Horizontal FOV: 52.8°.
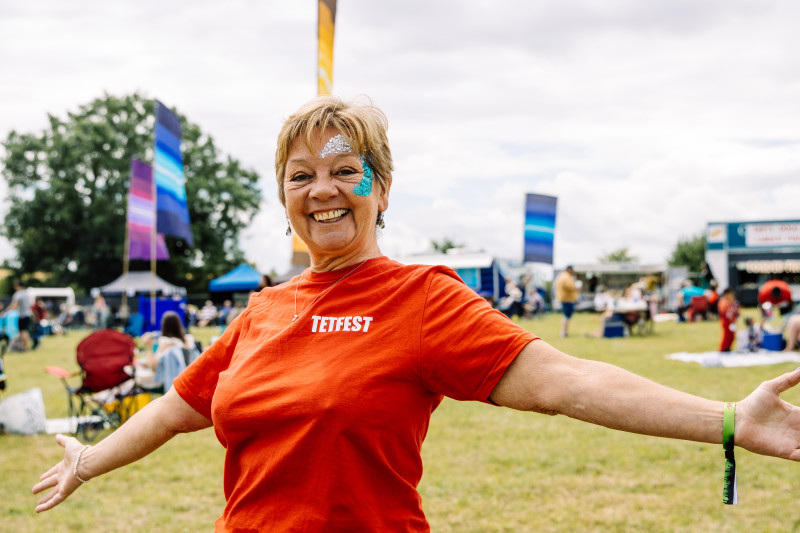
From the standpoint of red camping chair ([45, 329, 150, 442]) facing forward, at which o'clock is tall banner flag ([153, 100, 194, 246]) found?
The tall banner flag is roughly at 2 o'clock from the red camping chair.

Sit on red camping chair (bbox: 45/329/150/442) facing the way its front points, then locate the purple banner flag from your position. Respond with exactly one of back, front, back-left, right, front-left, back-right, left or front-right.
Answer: front-right

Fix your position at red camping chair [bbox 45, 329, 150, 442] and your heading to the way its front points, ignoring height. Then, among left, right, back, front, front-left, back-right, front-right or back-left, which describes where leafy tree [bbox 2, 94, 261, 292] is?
front-right

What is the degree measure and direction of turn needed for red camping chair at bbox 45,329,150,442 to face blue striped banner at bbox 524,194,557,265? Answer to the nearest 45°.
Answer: approximately 90° to its right

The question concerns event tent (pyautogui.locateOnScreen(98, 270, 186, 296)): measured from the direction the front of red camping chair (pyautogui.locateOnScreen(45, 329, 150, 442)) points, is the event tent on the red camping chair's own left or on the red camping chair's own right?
on the red camping chair's own right

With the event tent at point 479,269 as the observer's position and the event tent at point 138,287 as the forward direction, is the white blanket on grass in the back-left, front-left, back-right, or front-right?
back-left

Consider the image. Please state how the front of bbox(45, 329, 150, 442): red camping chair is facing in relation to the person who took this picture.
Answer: facing away from the viewer and to the left of the viewer
